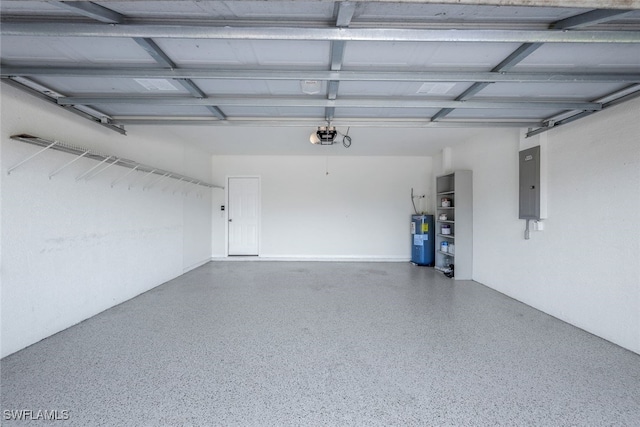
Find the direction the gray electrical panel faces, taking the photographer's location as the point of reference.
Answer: facing the viewer and to the left of the viewer

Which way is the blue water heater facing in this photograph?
toward the camera

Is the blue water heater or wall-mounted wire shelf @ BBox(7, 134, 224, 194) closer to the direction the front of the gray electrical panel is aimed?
the wall-mounted wire shelf

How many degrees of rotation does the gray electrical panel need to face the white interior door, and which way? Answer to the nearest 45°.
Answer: approximately 45° to its right

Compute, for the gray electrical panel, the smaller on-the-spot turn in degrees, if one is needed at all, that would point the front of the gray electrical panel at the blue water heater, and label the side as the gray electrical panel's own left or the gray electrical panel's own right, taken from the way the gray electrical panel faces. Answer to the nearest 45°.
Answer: approximately 90° to the gray electrical panel's own right

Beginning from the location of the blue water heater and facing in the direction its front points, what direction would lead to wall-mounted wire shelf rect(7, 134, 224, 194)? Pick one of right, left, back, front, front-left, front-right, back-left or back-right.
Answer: front-right

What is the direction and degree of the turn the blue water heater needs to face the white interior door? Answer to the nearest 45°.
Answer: approximately 90° to its right

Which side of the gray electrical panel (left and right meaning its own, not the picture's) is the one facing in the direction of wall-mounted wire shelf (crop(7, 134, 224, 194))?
front

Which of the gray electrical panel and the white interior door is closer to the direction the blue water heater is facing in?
the gray electrical panel

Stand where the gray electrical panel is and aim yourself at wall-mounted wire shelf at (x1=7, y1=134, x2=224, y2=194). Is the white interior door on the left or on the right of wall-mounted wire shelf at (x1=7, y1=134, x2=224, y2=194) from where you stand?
right

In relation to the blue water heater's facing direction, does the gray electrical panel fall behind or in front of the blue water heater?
in front

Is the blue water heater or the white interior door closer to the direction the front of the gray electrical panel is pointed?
the white interior door

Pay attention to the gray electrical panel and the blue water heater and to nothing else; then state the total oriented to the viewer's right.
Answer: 0

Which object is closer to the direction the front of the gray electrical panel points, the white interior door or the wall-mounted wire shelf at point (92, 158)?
the wall-mounted wire shelf
